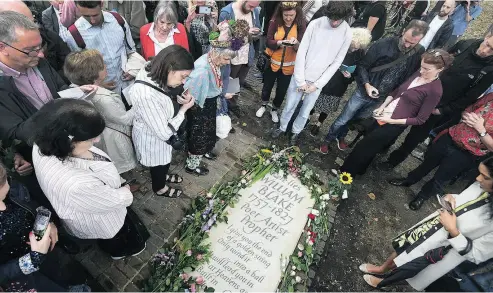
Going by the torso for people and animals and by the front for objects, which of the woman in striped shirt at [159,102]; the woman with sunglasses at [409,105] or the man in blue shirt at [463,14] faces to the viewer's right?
the woman in striped shirt

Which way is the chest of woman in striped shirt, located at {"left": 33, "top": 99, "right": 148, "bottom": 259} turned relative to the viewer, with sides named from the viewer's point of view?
facing to the right of the viewer

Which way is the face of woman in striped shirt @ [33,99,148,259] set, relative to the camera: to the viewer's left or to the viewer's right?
to the viewer's right

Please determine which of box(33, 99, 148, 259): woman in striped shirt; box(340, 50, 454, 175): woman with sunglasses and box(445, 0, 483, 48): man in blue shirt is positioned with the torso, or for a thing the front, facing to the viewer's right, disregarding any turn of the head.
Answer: the woman in striped shirt

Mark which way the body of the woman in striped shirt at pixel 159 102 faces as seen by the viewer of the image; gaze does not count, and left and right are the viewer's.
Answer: facing to the right of the viewer
